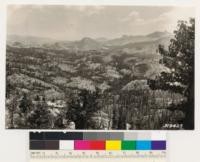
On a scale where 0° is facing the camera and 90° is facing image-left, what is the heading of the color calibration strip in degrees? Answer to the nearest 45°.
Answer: approximately 0°
